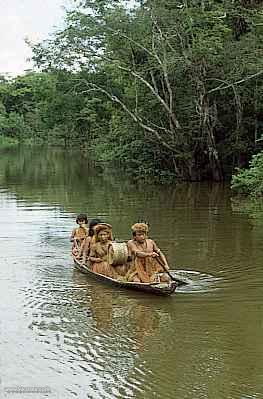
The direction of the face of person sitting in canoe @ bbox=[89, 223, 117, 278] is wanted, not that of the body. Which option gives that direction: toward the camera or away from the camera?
toward the camera

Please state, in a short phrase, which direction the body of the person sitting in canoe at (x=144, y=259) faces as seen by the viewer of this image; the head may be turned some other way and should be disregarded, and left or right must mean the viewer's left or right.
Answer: facing the viewer and to the right of the viewer

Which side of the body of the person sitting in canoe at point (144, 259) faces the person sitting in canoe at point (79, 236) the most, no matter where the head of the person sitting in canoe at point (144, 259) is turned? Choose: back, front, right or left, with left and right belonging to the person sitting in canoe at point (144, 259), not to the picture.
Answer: back

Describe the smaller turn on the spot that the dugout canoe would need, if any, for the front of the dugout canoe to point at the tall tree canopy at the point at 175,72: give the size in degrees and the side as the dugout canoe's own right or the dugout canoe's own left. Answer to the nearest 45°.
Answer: approximately 135° to the dugout canoe's own left

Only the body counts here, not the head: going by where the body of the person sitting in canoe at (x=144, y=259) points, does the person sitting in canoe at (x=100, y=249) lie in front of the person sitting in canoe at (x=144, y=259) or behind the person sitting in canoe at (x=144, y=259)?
behind

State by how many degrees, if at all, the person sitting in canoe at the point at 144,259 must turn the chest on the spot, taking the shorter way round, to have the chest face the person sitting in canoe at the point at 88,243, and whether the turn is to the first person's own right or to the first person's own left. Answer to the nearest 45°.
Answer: approximately 180°
